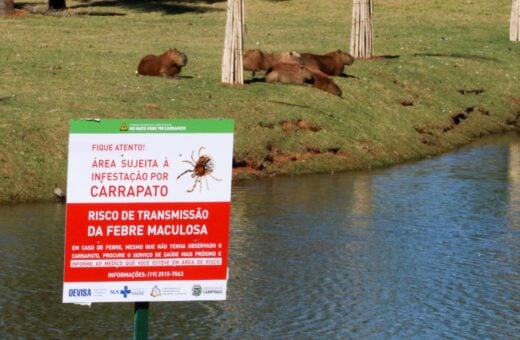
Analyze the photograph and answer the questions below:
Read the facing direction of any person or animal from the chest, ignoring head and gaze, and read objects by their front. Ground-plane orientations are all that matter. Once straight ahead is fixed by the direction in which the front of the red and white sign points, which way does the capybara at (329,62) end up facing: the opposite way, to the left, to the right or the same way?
to the left

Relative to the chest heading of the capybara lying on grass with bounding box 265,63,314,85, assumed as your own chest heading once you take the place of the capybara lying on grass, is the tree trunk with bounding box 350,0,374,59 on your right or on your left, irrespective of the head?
on your left

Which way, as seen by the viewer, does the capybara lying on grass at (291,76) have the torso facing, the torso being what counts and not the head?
to the viewer's right

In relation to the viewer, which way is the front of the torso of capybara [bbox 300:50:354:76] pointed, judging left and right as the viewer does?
facing to the right of the viewer

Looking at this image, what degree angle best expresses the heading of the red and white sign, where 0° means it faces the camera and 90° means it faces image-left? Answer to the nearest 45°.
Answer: approximately 0°

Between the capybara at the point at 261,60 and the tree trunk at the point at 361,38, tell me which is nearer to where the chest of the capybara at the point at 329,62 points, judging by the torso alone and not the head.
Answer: the tree trunk

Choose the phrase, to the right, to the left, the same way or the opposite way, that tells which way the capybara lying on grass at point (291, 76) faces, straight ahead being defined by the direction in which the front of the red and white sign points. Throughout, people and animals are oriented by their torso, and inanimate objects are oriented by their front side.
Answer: to the left

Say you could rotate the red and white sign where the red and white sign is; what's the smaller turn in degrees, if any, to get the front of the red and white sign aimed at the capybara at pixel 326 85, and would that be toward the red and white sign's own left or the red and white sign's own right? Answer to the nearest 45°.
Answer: approximately 180°

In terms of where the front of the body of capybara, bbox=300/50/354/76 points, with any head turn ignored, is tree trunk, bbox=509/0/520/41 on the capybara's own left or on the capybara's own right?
on the capybara's own left

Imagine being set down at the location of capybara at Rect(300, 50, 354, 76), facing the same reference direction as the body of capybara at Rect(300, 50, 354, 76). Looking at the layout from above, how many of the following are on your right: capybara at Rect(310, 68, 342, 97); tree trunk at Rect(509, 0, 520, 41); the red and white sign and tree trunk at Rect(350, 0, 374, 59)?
2
